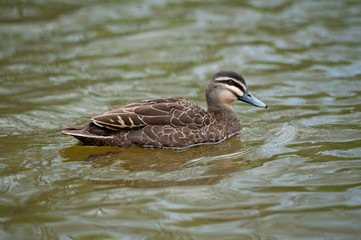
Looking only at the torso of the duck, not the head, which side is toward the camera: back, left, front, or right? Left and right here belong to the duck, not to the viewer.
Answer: right
